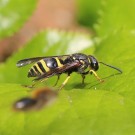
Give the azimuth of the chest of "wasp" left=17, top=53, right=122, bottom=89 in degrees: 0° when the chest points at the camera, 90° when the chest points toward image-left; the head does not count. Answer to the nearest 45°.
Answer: approximately 270°
